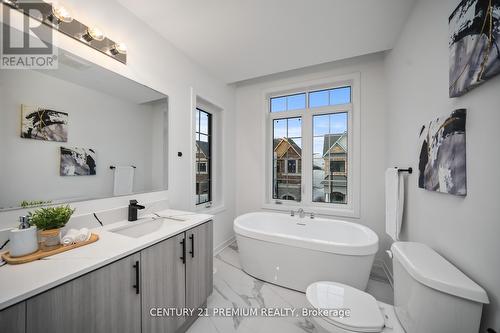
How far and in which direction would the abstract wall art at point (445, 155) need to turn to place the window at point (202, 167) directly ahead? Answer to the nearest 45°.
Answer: approximately 45° to its right

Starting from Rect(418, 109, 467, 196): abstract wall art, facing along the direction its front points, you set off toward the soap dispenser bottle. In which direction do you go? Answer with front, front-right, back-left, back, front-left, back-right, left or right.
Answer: front

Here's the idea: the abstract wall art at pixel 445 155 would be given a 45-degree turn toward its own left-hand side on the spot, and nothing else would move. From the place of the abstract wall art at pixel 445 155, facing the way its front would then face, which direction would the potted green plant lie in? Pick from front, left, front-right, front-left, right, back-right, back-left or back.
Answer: front-right

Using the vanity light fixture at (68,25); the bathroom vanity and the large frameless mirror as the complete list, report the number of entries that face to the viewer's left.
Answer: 0

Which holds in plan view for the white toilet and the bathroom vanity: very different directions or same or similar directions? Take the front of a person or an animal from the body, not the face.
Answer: very different directions

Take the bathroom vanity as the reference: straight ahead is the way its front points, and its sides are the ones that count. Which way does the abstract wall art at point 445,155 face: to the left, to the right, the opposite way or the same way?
the opposite way

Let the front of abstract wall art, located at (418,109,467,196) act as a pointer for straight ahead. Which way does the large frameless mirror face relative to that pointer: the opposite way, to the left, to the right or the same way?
the opposite way

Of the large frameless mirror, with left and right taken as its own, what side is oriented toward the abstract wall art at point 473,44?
front

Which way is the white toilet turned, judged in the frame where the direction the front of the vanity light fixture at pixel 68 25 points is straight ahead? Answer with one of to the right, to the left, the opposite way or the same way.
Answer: the opposite way

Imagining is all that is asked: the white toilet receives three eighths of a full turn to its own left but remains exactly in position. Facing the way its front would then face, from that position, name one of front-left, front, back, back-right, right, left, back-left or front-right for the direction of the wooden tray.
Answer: back-right

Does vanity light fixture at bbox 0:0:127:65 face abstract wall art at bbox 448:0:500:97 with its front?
yes

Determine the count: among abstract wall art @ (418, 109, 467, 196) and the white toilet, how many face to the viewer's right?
0

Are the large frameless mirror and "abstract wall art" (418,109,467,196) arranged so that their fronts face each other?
yes

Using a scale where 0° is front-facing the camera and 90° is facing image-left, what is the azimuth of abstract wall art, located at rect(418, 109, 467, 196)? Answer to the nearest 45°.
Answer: approximately 45°

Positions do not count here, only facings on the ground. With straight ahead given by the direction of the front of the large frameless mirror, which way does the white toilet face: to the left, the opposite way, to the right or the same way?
the opposite way

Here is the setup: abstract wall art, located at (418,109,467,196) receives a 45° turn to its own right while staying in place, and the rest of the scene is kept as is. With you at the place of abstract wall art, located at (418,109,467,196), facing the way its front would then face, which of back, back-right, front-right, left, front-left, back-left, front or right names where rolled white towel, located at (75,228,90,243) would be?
front-left

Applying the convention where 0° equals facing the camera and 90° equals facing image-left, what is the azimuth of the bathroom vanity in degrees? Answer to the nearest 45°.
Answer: approximately 315°

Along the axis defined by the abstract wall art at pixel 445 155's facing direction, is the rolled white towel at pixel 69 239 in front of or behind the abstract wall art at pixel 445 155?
in front

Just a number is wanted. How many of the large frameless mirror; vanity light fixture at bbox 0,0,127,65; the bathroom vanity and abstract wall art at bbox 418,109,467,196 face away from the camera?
0

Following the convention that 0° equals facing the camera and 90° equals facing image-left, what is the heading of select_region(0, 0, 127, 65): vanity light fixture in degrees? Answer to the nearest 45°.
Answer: approximately 315°
